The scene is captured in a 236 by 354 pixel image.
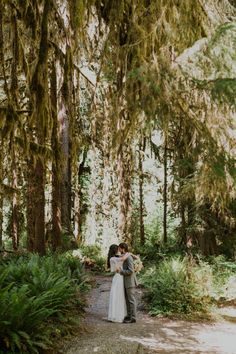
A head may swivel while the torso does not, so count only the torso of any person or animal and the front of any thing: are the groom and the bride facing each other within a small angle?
yes

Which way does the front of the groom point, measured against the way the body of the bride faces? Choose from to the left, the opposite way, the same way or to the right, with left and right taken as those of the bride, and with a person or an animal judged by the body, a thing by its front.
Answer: the opposite way

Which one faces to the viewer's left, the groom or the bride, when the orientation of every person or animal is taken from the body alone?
the groom

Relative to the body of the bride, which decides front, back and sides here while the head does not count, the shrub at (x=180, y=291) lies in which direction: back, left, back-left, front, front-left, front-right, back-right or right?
front-left

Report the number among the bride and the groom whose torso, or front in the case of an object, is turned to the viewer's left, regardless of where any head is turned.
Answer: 1

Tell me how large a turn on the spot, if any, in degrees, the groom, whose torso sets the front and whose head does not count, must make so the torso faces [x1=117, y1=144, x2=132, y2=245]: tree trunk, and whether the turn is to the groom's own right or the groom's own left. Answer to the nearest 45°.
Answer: approximately 90° to the groom's own right

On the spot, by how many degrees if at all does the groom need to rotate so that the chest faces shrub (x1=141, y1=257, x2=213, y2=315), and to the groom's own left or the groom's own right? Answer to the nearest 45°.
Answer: approximately 135° to the groom's own right

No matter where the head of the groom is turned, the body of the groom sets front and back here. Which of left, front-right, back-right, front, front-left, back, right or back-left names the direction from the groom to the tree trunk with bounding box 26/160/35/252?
front-right

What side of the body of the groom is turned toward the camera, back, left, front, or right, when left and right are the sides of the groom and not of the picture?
left

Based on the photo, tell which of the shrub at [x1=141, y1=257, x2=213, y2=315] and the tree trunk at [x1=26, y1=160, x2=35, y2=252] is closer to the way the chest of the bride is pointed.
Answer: the shrub

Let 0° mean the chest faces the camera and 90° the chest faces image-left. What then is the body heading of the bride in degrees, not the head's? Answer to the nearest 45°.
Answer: approximately 270°
